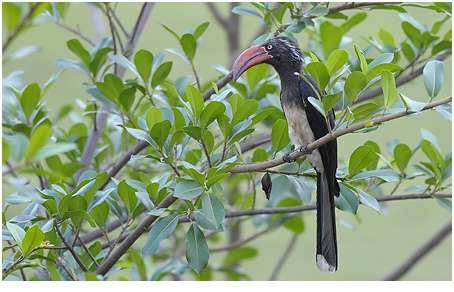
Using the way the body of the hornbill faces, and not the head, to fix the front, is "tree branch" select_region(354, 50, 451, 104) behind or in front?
behind

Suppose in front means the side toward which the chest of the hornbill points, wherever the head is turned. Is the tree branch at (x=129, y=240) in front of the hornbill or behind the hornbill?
in front

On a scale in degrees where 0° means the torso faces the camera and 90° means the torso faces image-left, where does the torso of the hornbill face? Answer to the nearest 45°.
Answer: approximately 90°

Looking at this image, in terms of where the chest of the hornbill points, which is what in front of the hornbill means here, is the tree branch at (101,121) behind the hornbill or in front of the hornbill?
in front
